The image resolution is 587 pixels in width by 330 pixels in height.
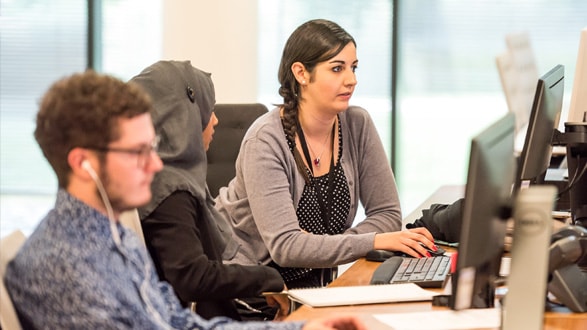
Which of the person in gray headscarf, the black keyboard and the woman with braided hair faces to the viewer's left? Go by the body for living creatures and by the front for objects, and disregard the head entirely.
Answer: the black keyboard

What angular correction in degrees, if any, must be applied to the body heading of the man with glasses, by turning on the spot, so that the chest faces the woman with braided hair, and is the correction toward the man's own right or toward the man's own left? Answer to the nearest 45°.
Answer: approximately 90° to the man's own left

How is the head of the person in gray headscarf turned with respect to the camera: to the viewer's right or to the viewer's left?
to the viewer's right

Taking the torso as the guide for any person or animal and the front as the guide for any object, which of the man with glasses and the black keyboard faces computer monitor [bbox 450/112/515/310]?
the man with glasses

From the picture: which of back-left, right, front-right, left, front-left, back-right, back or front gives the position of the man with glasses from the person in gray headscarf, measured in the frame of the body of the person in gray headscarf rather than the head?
right

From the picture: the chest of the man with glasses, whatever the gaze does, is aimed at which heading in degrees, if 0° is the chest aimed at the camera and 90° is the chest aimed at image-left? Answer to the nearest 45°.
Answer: approximately 270°

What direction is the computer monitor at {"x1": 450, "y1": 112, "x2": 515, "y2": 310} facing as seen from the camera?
to the viewer's left

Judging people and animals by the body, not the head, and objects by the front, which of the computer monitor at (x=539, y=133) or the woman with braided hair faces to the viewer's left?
the computer monitor

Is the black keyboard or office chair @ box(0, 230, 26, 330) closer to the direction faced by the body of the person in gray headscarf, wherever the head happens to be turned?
the black keyboard

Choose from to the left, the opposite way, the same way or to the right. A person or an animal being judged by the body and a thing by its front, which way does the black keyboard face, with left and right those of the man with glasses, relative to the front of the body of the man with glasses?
the opposite way

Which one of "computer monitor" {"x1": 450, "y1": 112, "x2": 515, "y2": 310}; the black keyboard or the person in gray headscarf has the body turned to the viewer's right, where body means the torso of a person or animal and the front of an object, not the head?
the person in gray headscarf

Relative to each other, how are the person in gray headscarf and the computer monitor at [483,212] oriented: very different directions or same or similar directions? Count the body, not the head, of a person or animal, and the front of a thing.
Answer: very different directions

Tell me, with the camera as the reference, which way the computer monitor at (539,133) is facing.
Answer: facing to the left of the viewer

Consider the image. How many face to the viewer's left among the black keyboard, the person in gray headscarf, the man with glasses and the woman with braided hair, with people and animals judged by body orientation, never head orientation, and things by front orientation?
1

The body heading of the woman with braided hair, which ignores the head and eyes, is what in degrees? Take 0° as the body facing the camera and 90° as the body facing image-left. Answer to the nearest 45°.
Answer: approximately 315°

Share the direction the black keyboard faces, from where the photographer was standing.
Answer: facing to the left of the viewer

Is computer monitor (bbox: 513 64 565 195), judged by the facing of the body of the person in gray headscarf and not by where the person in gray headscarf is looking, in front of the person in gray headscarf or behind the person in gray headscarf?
in front

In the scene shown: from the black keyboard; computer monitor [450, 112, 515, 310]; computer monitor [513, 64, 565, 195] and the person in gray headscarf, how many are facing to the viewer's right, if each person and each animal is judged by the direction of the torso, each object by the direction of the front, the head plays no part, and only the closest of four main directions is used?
1
